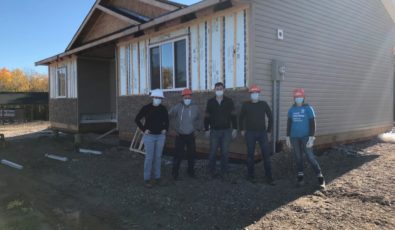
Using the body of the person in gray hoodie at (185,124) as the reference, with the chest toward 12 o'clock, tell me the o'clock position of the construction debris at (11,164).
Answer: The construction debris is roughly at 4 o'clock from the person in gray hoodie.

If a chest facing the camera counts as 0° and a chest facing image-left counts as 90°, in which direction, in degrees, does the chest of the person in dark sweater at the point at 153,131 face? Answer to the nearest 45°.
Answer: approximately 0°

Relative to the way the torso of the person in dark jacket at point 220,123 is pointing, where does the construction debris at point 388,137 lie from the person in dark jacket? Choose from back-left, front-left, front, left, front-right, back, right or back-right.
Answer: back-left

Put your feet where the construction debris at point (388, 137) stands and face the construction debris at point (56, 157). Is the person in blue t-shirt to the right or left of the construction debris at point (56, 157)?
left

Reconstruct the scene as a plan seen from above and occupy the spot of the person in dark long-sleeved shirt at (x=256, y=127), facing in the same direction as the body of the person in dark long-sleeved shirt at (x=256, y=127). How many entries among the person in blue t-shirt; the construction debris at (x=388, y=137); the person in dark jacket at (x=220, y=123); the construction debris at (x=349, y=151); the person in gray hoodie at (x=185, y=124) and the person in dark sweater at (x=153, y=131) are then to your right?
3

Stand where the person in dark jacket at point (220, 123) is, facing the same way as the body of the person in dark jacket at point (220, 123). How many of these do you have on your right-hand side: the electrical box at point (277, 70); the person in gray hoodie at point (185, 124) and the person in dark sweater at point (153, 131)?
2

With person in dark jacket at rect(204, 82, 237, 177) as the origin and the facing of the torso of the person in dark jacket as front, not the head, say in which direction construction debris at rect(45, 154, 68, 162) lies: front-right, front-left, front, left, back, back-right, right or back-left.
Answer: back-right

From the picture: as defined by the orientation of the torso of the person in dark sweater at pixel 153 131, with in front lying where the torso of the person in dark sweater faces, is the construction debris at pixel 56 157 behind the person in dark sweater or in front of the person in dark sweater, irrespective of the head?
behind

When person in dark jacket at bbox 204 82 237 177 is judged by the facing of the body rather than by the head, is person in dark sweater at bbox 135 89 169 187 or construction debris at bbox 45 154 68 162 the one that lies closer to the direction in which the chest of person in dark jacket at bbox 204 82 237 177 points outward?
the person in dark sweater

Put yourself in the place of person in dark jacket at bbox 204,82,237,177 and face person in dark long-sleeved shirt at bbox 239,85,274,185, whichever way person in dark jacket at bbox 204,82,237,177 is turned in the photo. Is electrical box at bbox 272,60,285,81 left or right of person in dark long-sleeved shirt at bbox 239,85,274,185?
left

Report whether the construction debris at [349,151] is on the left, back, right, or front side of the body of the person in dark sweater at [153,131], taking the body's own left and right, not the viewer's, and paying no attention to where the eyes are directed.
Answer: left

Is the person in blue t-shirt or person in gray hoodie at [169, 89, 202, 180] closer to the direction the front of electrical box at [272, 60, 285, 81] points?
the person in blue t-shirt

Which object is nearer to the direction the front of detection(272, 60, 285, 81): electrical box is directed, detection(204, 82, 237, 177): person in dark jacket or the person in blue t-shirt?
the person in blue t-shirt
